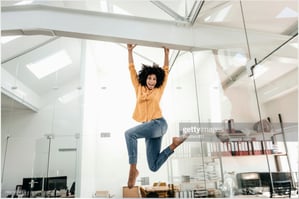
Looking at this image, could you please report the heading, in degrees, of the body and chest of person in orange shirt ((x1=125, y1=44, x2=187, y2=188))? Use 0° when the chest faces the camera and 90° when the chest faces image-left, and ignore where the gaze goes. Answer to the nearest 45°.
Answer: approximately 45°

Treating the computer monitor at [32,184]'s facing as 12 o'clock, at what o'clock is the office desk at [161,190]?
The office desk is roughly at 10 o'clock from the computer monitor.

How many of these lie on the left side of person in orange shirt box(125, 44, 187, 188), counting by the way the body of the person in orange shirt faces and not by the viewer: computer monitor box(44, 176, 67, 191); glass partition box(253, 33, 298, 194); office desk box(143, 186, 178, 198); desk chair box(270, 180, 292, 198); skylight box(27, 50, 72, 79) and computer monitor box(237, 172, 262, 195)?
3

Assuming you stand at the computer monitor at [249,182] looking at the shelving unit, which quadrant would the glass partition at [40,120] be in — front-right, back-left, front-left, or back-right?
front-left

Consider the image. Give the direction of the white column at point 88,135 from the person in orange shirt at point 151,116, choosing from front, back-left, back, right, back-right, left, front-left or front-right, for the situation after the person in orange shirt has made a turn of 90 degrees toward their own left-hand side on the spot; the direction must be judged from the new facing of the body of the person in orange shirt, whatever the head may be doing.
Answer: back

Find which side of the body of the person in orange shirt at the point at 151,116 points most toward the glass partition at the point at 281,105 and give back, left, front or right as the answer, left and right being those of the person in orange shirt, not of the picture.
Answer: left

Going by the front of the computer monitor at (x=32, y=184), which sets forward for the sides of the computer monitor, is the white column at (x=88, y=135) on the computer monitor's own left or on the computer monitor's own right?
on the computer monitor's own left

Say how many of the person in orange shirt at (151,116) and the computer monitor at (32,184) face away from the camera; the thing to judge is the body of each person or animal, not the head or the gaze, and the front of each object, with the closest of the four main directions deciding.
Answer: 0

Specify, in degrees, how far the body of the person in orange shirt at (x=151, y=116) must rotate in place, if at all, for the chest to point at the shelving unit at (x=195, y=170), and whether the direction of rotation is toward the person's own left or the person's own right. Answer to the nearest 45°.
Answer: approximately 180°

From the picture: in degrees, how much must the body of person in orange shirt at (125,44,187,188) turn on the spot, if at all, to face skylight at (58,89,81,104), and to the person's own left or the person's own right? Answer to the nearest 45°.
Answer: approximately 90° to the person's own right

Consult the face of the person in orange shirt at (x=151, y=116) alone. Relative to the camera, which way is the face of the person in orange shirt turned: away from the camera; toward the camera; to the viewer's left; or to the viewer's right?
toward the camera
